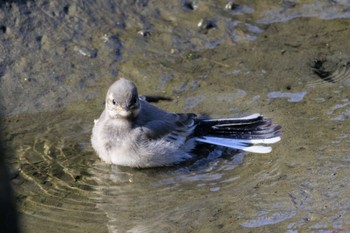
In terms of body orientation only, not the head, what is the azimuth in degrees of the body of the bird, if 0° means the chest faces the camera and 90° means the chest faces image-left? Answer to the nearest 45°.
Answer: approximately 45°
